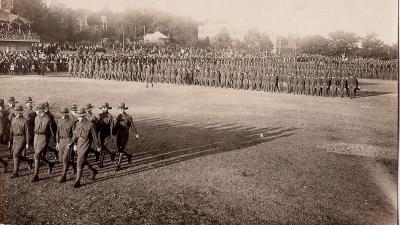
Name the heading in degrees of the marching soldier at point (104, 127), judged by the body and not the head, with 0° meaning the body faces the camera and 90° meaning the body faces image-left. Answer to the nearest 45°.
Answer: approximately 45°

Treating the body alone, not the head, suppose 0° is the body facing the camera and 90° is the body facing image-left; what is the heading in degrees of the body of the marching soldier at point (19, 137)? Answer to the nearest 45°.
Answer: approximately 45°

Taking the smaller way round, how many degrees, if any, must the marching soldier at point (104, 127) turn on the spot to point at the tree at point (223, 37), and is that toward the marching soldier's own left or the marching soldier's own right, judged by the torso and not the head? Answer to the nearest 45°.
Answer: approximately 180°

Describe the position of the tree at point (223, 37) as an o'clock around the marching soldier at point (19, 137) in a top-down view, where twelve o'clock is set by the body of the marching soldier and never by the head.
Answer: The tree is roughly at 6 o'clock from the marching soldier.

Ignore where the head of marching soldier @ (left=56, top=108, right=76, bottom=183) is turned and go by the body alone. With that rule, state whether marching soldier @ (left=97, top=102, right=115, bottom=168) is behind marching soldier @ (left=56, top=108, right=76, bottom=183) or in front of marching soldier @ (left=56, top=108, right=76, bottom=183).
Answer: behind

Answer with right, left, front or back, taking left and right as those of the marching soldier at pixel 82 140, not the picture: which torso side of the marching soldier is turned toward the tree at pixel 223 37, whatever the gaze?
back

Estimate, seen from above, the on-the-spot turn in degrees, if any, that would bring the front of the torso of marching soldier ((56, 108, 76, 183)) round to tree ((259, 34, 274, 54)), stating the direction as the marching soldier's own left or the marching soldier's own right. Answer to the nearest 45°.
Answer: approximately 180°

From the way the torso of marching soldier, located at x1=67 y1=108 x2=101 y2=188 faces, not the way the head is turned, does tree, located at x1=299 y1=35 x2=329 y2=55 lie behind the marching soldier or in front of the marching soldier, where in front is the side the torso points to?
behind

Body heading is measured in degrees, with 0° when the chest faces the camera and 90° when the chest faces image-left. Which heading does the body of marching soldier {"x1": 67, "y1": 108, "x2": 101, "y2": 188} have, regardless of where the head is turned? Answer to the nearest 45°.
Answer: approximately 45°
